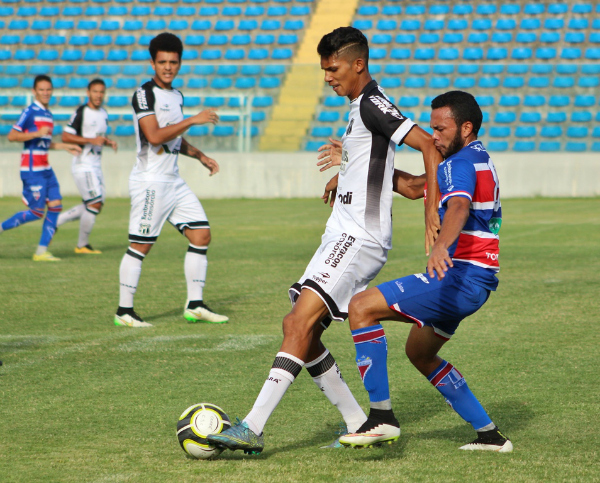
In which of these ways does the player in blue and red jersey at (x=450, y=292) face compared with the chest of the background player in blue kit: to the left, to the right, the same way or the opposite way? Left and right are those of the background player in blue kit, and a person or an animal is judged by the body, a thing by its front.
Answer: the opposite way

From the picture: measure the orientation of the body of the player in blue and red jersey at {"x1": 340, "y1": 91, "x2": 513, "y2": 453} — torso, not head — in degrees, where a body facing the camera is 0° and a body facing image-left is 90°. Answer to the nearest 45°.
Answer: approximately 90°

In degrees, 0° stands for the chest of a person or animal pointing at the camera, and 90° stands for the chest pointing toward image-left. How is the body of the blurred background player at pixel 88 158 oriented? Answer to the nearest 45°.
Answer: approximately 315°

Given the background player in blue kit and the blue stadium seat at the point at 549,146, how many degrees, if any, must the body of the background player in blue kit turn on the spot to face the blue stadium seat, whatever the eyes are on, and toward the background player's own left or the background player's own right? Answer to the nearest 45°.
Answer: approximately 90° to the background player's own left

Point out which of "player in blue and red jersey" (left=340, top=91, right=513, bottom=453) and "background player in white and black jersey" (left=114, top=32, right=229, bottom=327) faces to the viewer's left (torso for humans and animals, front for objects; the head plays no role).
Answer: the player in blue and red jersey

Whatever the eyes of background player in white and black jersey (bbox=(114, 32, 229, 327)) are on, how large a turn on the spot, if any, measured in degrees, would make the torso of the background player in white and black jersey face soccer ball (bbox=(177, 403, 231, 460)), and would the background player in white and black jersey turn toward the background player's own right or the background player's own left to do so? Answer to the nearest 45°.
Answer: approximately 45° to the background player's own right

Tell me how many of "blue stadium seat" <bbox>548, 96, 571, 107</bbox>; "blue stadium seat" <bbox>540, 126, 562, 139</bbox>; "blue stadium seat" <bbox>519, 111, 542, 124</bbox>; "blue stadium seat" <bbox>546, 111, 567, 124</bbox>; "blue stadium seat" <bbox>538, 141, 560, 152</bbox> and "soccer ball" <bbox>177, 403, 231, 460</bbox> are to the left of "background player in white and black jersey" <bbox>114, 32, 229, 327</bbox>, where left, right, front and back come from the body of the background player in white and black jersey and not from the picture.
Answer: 5
